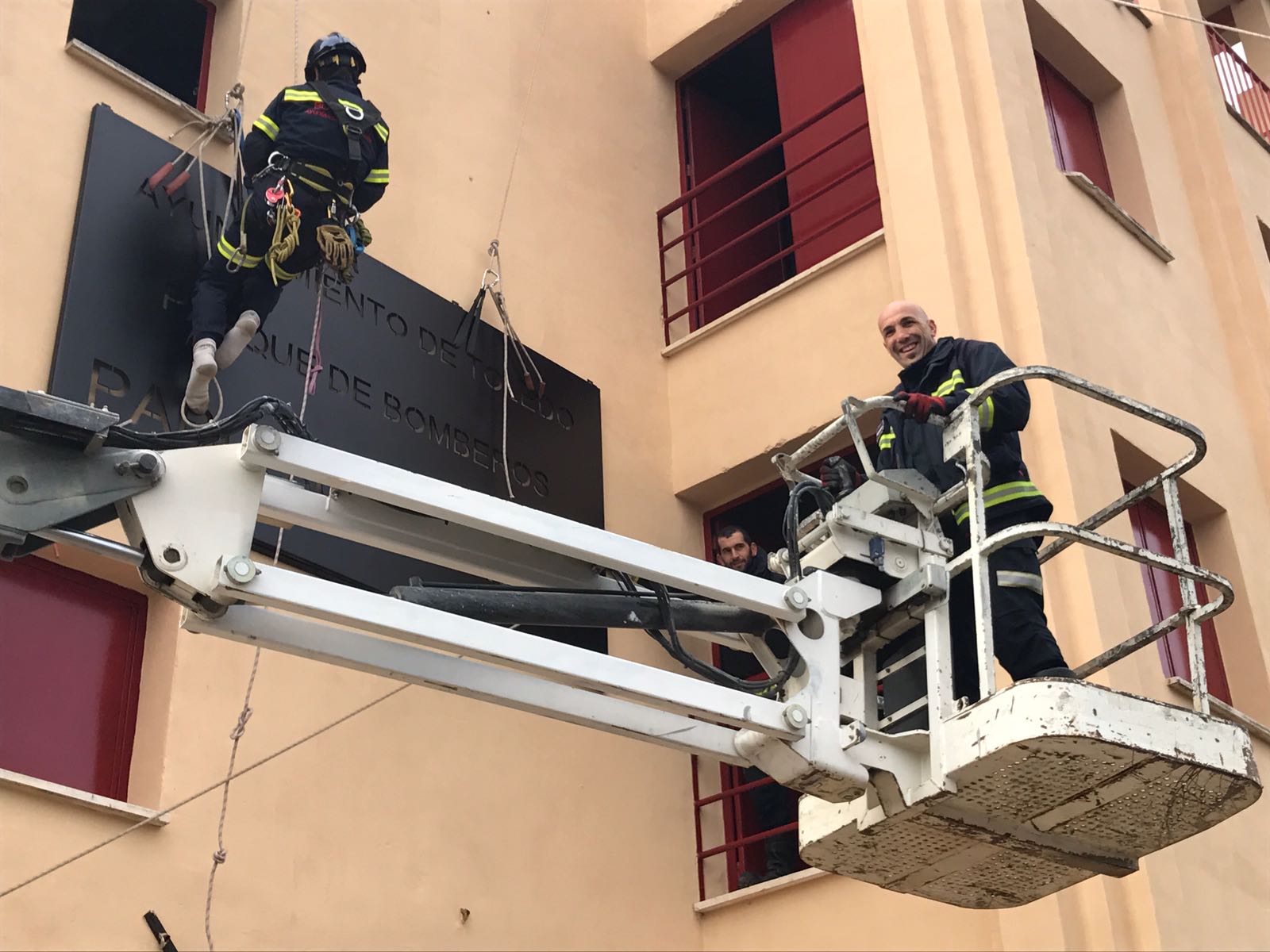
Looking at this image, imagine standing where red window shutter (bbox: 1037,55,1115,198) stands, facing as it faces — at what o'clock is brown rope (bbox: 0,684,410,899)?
The brown rope is roughly at 3 o'clock from the red window shutter.

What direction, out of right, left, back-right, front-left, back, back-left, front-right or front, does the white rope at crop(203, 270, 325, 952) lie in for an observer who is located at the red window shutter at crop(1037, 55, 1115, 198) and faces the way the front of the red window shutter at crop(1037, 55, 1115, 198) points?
right

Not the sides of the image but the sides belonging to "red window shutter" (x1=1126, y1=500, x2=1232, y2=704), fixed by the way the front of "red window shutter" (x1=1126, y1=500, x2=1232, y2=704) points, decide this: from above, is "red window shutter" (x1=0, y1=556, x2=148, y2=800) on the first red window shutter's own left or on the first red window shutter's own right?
on the first red window shutter's own right

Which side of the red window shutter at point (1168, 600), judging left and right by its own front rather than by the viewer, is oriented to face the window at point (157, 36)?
right

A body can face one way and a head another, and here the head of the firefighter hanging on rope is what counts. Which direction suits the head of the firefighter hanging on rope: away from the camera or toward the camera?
away from the camera

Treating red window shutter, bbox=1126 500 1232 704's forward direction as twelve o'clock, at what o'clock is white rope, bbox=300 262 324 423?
The white rope is roughly at 3 o'clock from the red window shutter.
